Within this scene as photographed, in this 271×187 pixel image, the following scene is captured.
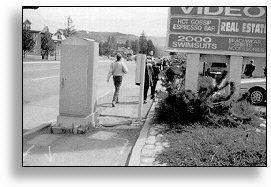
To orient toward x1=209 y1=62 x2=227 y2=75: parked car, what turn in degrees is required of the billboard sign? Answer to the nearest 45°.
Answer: approximately 180°

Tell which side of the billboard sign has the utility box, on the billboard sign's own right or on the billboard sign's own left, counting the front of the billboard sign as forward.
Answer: on the billboard sign's own right

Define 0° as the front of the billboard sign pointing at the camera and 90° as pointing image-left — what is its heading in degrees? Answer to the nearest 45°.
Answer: approximately 0°

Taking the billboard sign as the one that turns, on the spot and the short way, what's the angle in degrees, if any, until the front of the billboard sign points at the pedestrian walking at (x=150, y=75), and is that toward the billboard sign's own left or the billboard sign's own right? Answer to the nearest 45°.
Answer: approximately 135° to the billboard sign's own right

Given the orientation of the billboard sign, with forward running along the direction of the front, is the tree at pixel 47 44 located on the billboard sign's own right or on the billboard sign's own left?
on the billboard sign's own right
